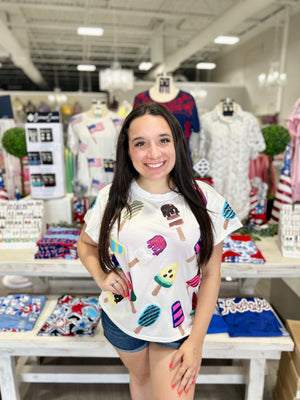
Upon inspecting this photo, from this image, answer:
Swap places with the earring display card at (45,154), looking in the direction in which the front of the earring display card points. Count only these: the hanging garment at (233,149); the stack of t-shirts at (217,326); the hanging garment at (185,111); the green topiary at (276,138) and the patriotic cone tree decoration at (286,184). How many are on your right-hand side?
0

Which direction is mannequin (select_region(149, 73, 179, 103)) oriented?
toward the camera

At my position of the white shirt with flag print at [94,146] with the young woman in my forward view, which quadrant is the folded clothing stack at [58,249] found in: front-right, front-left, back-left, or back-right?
front-right

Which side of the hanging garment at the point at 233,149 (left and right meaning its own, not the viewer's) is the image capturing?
front

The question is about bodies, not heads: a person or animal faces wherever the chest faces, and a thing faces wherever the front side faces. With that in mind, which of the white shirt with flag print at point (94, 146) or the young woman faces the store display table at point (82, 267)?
the white shirt with flag print

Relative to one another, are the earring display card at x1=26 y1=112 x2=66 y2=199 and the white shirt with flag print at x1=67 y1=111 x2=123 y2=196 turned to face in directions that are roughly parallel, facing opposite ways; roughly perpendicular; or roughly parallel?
roughly parallel

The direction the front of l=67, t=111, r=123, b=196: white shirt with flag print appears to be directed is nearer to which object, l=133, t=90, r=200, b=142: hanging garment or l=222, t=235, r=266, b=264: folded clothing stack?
the folded clothing stack

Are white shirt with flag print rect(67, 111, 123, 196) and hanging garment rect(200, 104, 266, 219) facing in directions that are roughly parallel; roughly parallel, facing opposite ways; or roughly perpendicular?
roughly parallel

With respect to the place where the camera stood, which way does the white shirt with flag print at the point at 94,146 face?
facing the viewer

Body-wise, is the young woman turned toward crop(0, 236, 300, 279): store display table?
no

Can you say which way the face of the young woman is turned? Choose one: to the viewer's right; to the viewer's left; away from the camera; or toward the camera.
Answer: toward the camera

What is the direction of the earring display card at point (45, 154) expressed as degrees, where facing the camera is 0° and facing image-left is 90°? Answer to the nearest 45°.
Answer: approximately 0°
